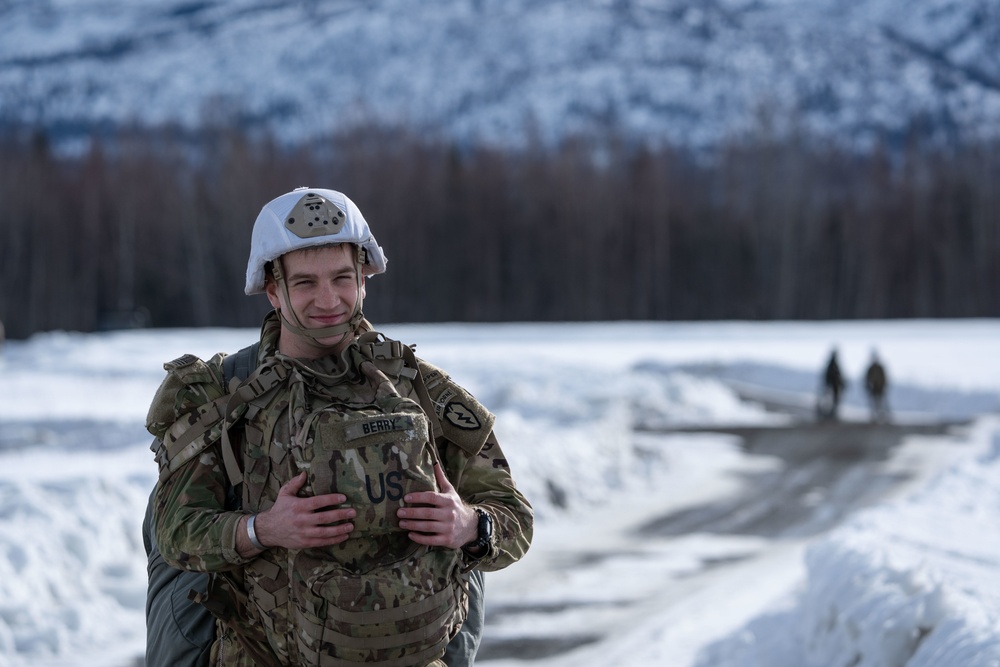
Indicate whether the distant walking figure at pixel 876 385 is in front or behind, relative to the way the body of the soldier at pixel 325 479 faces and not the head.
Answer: behind

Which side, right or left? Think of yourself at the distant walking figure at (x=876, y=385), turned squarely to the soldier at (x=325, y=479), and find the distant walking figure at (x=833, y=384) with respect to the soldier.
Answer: right

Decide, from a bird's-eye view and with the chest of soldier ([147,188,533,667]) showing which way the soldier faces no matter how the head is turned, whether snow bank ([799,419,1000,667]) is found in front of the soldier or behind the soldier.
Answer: behind

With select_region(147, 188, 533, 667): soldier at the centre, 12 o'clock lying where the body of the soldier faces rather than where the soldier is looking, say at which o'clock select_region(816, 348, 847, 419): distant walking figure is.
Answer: The distant walking figure is roughly at 7 o'clock from the soldier.

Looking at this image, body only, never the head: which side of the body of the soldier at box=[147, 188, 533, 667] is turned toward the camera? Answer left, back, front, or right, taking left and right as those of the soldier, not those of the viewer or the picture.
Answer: front
